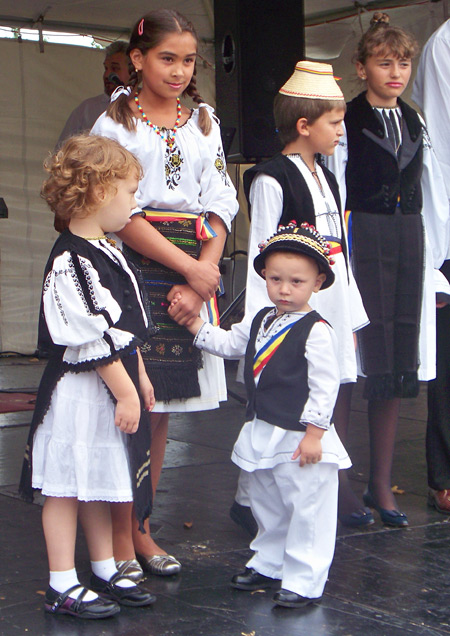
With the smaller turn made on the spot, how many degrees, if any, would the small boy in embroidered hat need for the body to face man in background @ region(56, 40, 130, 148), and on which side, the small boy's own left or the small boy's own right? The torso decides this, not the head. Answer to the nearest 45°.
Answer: approximately 135° to the small boy's own right

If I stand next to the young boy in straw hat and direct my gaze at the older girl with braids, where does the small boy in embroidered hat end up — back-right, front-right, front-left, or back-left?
front-left

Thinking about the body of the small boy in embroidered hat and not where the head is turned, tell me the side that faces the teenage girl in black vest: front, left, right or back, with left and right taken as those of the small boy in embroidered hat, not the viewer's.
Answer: back

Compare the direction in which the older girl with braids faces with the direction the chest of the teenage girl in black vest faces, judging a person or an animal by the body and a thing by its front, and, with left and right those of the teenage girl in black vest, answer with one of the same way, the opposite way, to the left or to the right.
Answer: the same way

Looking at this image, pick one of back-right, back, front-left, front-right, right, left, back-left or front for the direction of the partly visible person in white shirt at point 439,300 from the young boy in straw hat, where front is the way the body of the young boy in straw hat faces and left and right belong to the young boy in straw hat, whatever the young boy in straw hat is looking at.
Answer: left

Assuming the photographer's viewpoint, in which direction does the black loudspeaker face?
facing the viewer and to the right of the viewer

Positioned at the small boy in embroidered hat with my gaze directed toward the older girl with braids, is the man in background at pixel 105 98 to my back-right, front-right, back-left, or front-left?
front-right

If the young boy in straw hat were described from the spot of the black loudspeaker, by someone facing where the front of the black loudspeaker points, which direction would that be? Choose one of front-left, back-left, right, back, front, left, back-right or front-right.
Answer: front-right

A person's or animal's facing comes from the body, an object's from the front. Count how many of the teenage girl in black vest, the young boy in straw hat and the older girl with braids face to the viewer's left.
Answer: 0

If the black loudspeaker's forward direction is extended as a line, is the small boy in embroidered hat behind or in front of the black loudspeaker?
in front

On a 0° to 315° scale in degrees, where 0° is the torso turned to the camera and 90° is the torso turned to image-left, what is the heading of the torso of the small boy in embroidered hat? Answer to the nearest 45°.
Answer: approximately 45°

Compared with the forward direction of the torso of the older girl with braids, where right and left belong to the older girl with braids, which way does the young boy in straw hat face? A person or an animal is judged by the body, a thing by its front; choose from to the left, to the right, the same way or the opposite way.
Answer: the same way

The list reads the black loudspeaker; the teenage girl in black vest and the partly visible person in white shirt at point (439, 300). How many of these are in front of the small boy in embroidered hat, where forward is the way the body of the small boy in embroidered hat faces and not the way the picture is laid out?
0

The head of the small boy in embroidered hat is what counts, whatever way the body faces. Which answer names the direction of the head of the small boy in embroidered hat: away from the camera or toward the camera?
toward the camera
